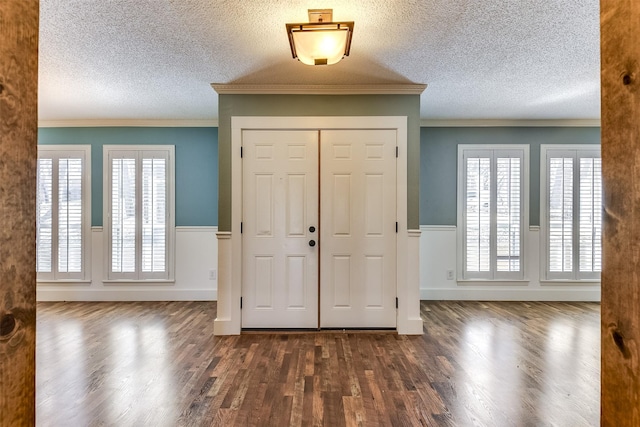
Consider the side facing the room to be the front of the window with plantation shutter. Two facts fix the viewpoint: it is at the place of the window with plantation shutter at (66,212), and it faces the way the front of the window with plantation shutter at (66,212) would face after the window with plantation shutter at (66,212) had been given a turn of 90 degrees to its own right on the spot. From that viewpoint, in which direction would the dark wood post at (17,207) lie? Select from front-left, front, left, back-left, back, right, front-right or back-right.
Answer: left

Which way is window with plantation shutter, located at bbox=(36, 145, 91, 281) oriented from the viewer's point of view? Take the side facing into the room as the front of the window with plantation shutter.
toward the camera

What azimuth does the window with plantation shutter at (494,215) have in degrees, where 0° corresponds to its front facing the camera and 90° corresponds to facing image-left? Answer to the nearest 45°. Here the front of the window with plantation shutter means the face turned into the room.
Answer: approximately 0°

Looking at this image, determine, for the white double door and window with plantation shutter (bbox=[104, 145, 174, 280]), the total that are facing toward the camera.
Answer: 2

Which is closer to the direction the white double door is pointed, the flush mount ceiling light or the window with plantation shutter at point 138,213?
the flush mount ceiling light

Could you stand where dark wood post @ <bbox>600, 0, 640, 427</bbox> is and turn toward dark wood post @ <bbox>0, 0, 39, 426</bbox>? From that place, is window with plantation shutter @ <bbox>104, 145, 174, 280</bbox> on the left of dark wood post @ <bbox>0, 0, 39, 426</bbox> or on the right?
right

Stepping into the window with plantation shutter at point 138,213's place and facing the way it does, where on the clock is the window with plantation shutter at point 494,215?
the window with plantation shutter at point 494,215 is roughly at 10 o'clock from the window with plantation shutter at point 138,213.

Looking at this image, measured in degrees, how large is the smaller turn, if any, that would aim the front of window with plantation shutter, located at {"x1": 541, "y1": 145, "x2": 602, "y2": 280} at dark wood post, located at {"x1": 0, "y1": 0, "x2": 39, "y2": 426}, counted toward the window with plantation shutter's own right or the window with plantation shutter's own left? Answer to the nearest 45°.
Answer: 0° — it already faces it

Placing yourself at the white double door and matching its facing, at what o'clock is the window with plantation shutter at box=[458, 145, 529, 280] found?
The window with plantation shutter is roughly at 8 o'clock from the white double door.

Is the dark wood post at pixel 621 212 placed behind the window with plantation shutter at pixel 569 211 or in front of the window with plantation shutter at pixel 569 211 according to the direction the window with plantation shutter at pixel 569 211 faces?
in front

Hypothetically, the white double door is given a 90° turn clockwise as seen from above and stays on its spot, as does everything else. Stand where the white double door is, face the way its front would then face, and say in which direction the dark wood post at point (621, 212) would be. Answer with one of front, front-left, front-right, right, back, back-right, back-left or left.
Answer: left

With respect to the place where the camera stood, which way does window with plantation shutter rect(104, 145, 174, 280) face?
facing the viewer

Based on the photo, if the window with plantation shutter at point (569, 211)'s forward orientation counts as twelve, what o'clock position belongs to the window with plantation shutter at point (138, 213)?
the window with plantation shutter at point (138, 213) is roughly at 2 o'clock from the window with plantation shutter at point (569, 211).

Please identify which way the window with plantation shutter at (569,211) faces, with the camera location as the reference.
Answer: facing the viewer

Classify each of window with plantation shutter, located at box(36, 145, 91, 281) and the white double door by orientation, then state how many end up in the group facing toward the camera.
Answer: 2

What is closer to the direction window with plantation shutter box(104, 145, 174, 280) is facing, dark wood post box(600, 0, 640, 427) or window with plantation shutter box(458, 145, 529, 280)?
the dark wood post

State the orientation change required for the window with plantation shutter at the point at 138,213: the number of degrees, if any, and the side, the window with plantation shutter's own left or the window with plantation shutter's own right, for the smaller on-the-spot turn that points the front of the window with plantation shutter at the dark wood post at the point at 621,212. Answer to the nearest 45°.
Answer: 0° — it already faces it

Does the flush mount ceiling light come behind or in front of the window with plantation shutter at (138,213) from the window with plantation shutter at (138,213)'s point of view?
in front
